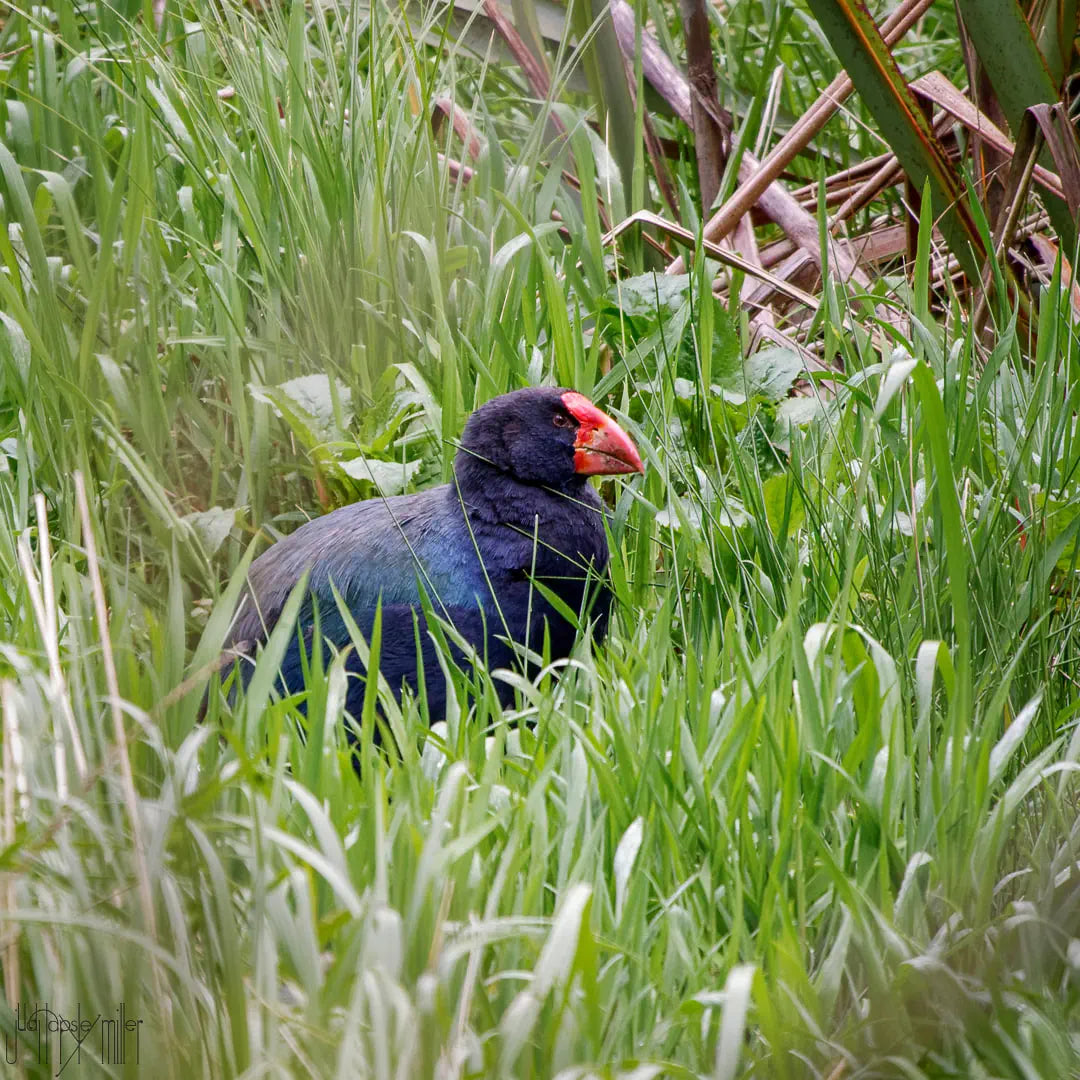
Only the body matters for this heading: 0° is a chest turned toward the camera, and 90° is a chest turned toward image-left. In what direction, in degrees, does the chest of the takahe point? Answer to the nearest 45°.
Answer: approximately 270°
